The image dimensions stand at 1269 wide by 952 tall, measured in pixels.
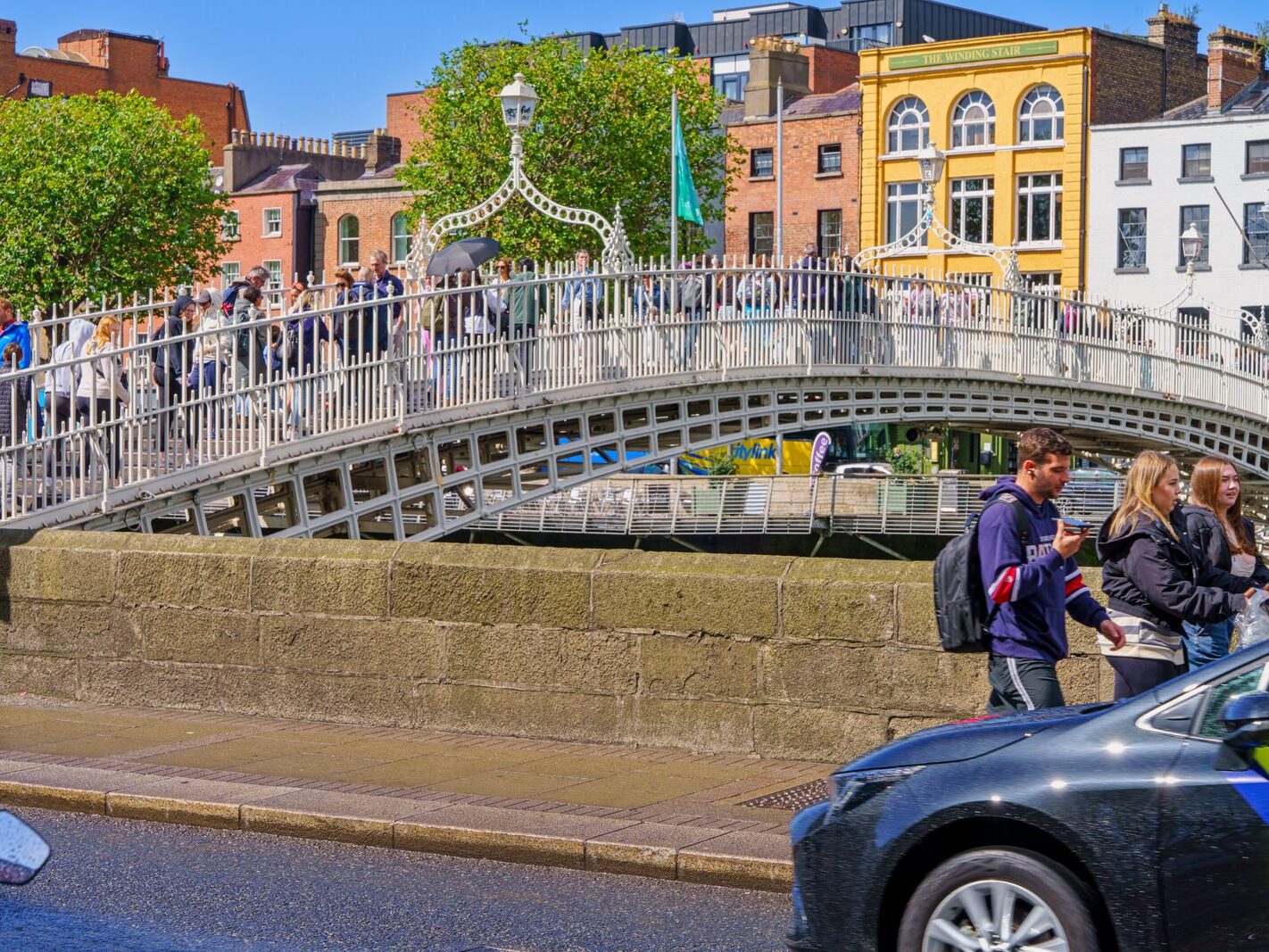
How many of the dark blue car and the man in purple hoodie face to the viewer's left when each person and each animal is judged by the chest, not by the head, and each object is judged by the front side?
1

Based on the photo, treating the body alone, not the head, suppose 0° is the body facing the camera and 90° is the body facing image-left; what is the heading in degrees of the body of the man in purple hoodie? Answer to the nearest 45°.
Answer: approximately 315°

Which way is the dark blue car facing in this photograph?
to the viewer's left

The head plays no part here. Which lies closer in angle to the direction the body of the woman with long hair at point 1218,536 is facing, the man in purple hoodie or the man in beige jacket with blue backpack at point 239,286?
the man in purple hoodie

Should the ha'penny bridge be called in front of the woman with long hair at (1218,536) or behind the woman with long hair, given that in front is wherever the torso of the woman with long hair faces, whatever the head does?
behind
